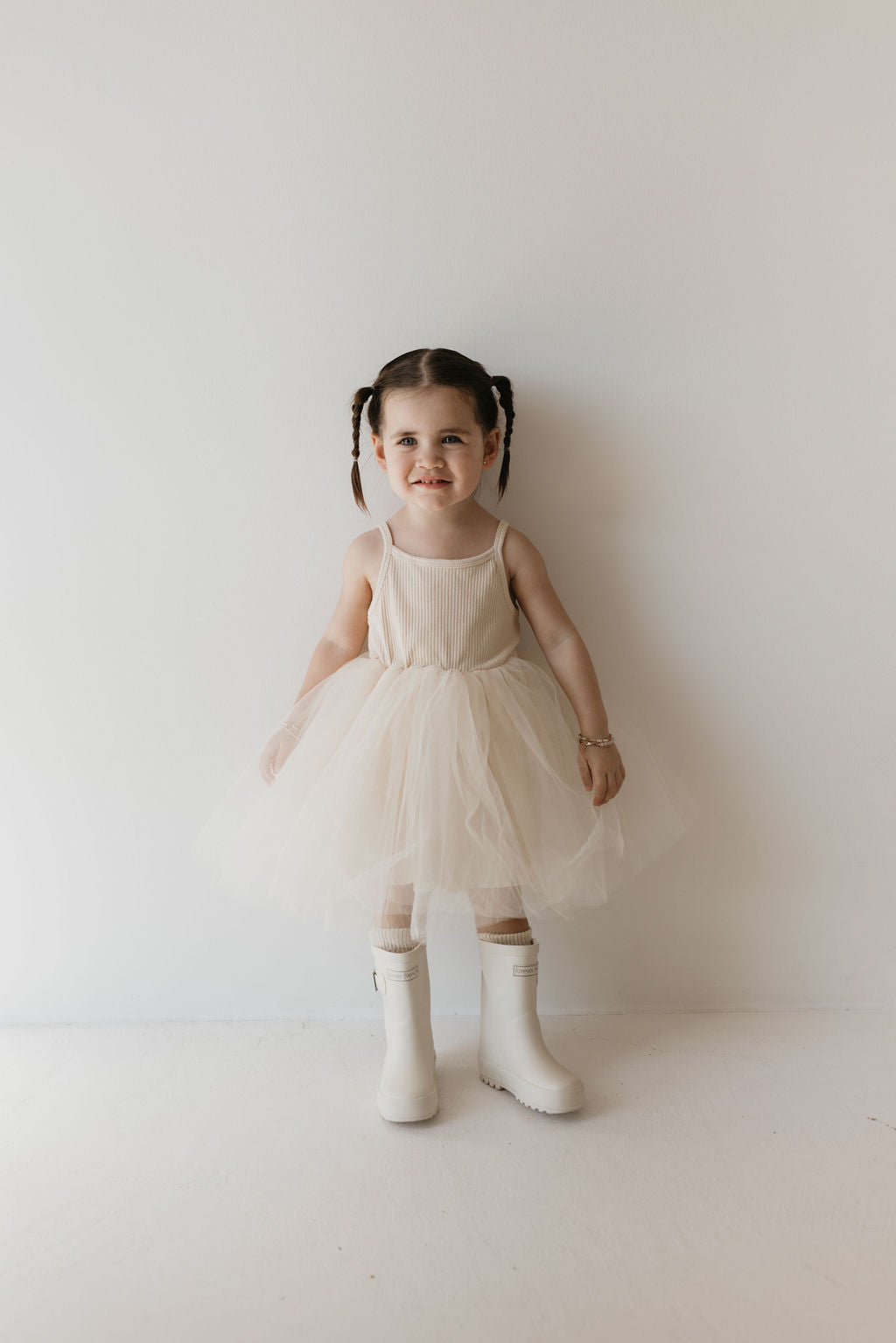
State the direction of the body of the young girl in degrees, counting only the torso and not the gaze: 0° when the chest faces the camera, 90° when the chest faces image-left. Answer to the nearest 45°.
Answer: approximately 0°
